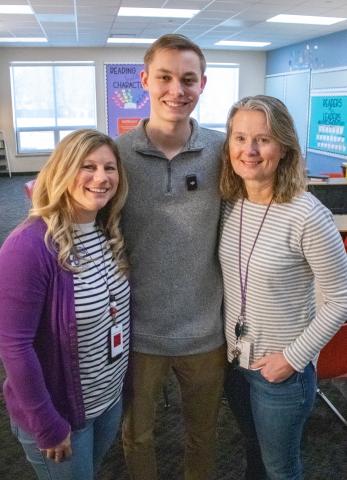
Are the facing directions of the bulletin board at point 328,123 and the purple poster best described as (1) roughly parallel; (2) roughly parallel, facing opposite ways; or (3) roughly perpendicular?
roughly perpendicular

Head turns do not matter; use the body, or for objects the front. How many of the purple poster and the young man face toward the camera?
2

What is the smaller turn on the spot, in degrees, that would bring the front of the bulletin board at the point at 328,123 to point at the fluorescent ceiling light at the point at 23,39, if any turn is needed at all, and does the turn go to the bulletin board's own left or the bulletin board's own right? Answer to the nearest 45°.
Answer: approximately 45° to the bulletin board's own right

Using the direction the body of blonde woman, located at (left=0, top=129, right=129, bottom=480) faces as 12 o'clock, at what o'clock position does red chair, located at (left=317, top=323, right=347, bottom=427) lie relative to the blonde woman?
The red chair is roughly at 10 o'clock from the blonde woman.

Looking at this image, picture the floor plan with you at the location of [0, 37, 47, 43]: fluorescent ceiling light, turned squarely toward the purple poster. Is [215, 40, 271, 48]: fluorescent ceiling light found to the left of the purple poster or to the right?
right

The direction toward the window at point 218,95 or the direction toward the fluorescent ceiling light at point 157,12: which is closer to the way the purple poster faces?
the fluorescent ceiling light

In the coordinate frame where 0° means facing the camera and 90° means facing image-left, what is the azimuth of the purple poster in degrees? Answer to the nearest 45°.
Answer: approximately 0°

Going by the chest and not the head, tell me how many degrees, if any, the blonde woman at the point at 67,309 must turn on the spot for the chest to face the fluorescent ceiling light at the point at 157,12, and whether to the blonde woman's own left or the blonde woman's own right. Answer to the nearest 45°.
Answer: approximately 135° to the blonde woman's own left
